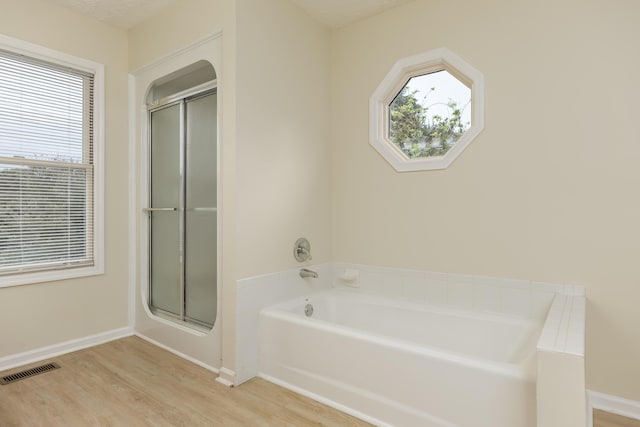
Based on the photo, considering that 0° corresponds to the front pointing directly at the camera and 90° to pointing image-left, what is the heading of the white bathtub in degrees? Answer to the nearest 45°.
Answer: approximately 45°

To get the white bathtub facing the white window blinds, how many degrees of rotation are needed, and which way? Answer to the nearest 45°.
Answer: approximately 45° to its right
